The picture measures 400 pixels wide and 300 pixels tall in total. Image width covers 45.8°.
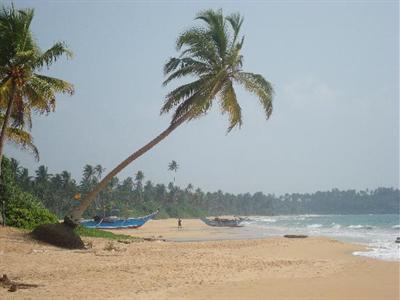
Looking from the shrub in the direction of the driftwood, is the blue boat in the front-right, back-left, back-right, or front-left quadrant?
back-left

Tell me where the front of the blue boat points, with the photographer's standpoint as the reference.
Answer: facing to the right of the viewer

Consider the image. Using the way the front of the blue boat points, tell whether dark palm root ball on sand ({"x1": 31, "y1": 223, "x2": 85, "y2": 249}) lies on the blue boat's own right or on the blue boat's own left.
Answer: on the blue boat's own right

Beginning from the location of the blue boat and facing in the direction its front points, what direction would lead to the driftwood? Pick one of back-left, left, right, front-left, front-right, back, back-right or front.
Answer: right

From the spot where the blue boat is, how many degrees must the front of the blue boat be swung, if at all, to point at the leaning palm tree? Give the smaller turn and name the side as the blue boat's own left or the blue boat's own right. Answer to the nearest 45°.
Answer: approximately 90° to the blue boat's own right
